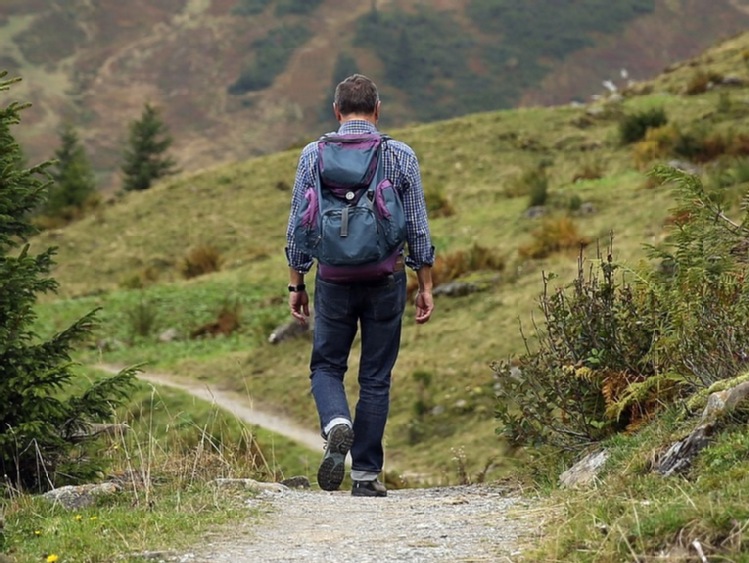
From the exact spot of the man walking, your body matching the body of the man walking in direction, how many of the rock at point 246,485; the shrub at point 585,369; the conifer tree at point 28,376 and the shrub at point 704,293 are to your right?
2

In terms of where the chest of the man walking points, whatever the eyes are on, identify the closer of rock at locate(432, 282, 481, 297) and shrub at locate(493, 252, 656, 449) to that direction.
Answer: the rock

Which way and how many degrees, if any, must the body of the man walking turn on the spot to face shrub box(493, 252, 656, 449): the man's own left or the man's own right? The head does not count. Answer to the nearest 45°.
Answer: approximately 90° to the man's own right

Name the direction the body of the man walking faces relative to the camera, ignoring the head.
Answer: away from the camera

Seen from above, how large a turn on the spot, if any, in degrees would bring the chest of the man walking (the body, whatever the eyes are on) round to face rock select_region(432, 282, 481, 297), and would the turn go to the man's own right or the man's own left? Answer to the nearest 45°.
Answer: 0° — they already face it

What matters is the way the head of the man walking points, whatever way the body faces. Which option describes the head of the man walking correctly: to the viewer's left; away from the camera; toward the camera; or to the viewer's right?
away from the camera

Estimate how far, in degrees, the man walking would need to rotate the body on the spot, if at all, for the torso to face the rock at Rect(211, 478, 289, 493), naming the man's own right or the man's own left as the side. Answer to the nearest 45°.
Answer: approximately 135° to the man's own left

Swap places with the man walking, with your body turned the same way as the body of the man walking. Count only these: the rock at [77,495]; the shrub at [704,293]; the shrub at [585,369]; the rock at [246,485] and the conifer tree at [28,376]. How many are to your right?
2
